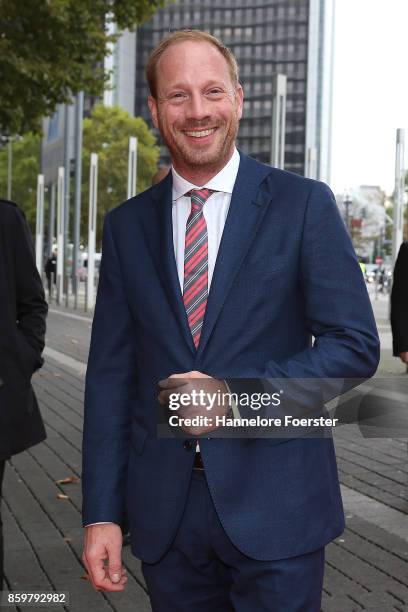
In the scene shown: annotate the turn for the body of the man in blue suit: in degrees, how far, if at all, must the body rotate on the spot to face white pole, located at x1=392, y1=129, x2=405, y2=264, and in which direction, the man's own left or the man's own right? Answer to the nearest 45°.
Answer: approximately 180°

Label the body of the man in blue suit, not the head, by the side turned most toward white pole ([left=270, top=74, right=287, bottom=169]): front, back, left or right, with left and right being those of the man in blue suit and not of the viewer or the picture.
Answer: back

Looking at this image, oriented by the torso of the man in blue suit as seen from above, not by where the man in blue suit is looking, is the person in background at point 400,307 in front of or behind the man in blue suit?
behind

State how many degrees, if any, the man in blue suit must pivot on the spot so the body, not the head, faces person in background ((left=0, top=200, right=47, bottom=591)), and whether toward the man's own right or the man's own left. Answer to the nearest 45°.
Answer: approximately 135° to the man's own right

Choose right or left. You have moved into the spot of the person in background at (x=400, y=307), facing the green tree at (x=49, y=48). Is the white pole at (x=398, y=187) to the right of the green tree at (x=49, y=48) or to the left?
right

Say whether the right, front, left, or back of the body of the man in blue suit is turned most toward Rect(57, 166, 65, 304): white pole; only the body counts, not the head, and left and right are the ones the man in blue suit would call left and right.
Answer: back

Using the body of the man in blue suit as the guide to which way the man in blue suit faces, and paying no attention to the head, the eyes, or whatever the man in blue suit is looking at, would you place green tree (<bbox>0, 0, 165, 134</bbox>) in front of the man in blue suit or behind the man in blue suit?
behind

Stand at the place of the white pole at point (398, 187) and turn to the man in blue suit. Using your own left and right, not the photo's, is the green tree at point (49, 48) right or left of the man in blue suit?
right

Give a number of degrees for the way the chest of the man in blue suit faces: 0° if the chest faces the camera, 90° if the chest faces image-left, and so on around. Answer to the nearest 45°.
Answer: approximately 0°
